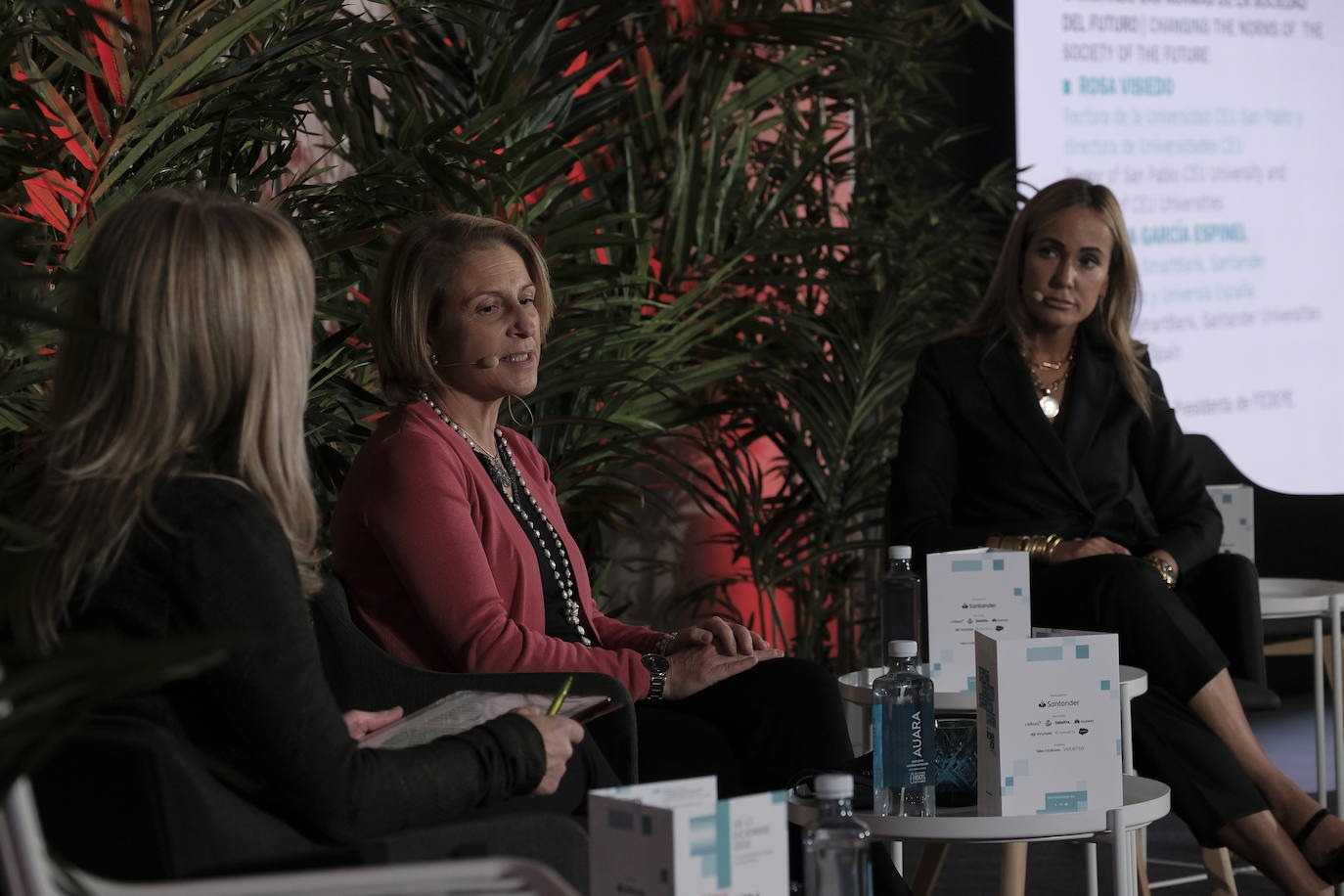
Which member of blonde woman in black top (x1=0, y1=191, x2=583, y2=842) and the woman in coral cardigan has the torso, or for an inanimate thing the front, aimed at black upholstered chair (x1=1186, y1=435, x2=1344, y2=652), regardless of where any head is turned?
the blonde woman in black top

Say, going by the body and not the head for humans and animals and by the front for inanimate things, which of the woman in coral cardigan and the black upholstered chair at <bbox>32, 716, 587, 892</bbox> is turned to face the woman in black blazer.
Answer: the black upholstered chair

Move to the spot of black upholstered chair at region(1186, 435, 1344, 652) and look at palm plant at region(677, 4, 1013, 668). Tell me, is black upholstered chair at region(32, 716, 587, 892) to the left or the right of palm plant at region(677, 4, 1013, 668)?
left

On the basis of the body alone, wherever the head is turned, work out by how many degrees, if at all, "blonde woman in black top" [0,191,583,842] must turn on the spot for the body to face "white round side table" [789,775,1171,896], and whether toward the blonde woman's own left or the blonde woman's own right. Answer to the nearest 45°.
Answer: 0° — they already face it

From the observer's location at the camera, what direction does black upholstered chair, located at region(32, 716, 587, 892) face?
facing away from the viewer and to the right of the viewer

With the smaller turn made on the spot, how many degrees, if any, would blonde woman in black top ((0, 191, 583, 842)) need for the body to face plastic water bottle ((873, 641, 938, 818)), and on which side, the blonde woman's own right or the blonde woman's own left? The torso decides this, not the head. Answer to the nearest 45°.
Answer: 0° — they already face it

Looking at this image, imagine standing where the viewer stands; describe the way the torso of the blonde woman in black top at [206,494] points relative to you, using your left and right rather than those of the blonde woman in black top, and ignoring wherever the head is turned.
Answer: facing away from the viewer and to the right of the viewer
